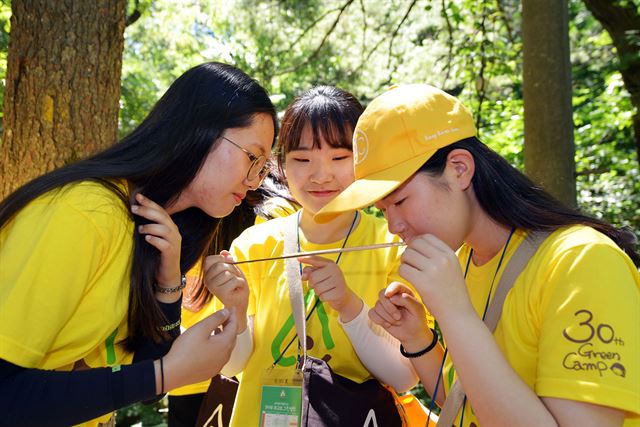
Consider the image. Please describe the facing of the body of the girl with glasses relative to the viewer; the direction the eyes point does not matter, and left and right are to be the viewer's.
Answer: facing to the right of the viewer

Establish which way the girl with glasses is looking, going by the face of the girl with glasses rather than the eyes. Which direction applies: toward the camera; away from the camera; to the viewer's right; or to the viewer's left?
to the viewer's right

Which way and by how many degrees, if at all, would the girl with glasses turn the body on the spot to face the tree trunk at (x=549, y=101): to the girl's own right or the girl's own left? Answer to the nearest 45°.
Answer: approximately 45° to the girl's own left

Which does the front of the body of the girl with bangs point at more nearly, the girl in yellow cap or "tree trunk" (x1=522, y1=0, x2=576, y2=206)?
the girl in yellow cap

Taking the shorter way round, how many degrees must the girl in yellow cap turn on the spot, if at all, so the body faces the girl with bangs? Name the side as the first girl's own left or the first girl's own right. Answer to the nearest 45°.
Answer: approximately 45° to the first girl's own right

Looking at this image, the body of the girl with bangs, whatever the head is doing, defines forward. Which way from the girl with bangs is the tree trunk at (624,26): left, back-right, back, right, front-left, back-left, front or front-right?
back-left

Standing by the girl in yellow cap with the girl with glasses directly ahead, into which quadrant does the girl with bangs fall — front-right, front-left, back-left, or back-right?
front-right

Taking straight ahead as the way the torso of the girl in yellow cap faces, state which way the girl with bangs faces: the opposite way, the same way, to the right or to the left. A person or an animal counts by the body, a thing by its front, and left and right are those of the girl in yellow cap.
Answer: to the left

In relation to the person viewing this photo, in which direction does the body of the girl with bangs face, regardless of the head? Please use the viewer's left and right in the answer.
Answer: facing the viewer

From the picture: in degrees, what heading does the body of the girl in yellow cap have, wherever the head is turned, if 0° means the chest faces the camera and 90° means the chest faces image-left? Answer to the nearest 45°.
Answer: approximately 90°

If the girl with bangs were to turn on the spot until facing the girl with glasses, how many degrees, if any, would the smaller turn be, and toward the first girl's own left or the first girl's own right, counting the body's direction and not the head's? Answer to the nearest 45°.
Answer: approximately 45° to the first girl's own right

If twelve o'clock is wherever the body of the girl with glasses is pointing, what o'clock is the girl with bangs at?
The girl with bangs is roughly at 11 o'clock from the girl with glasses.

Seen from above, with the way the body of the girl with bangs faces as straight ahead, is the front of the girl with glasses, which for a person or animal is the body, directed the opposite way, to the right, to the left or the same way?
to the left

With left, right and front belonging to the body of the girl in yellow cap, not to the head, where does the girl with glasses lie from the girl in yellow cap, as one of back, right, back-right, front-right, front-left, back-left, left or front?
front
